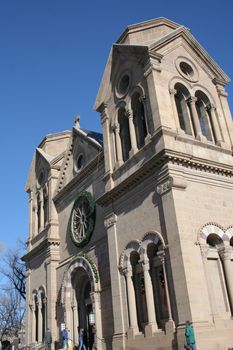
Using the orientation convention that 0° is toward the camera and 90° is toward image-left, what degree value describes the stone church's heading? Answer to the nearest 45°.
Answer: approximately 45°
